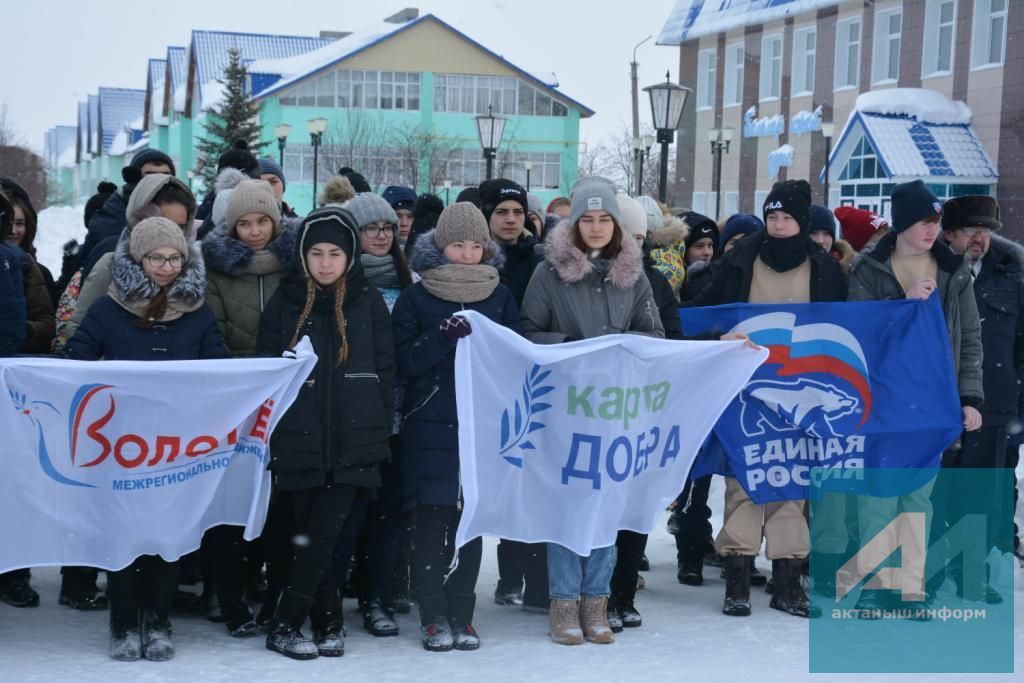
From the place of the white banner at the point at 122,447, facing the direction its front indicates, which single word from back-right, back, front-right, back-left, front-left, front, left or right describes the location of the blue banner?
left

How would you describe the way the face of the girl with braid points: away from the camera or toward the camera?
toward the camera

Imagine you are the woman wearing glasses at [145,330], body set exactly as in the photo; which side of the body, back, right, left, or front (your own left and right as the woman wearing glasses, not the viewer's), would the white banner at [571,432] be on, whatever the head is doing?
left

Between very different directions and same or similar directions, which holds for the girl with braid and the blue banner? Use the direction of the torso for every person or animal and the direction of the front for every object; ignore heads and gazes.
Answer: same or similar directions

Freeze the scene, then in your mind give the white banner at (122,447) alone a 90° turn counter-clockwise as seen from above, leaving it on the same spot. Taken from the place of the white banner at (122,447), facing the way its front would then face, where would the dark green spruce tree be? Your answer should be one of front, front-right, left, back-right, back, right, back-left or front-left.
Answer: left

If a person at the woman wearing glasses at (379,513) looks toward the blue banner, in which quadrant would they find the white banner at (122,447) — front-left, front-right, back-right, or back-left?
back-right

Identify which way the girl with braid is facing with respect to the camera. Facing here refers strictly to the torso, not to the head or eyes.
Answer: toward the camera

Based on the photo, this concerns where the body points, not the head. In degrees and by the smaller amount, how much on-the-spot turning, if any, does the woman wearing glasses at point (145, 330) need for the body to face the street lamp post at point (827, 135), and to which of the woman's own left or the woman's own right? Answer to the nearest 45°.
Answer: approximately 135° to the woman's own left

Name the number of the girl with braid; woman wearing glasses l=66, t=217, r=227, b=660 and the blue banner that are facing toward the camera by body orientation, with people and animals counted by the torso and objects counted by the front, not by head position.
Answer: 3

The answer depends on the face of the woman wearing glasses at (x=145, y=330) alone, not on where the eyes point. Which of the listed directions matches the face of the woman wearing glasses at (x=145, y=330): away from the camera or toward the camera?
toward the camera

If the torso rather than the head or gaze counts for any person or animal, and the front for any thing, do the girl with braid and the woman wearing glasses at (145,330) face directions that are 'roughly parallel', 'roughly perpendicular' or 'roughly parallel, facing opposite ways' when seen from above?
roughly parallel

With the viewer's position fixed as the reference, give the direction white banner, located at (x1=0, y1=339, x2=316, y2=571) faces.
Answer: facing the viewer

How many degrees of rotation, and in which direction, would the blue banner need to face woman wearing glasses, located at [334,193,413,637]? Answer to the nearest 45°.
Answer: approximately 45° to its right

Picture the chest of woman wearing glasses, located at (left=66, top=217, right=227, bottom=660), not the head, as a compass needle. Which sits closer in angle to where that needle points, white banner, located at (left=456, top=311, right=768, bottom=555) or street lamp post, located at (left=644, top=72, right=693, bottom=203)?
the white banner

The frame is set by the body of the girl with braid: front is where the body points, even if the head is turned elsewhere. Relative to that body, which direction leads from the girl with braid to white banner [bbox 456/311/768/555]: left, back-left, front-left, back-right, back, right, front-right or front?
left

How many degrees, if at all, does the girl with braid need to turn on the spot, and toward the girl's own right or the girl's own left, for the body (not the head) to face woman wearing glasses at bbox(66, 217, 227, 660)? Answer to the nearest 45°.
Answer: approximately 90° to the girl's own right

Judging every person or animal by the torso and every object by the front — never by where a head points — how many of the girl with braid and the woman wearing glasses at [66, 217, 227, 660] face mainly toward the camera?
2
